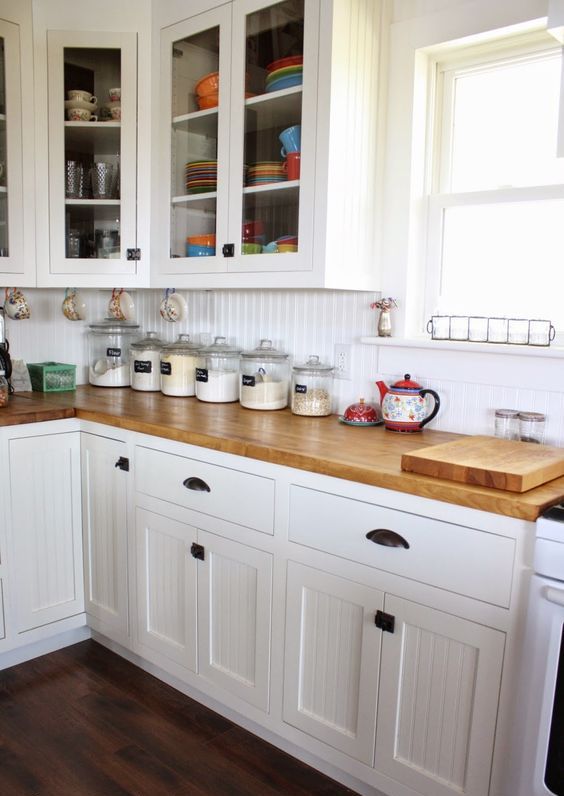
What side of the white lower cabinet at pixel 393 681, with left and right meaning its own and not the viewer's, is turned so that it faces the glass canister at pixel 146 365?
right

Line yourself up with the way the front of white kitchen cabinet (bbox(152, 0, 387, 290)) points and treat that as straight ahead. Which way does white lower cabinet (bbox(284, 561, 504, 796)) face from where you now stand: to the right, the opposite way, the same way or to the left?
the same way

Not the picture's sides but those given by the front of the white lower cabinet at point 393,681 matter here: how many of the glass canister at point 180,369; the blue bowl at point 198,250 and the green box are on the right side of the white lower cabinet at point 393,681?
3

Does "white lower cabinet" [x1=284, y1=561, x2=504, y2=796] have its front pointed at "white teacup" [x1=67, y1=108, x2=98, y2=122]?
no

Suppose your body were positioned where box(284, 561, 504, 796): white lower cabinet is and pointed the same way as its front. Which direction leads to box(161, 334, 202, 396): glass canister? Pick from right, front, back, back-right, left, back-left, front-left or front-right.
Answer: right

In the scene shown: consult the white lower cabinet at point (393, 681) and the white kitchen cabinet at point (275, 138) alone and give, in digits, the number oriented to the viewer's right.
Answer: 0

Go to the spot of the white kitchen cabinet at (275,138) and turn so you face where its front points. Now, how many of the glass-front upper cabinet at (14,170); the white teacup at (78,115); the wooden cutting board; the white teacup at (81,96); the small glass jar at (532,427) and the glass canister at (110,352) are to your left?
2

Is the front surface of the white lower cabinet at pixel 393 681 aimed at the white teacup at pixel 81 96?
no

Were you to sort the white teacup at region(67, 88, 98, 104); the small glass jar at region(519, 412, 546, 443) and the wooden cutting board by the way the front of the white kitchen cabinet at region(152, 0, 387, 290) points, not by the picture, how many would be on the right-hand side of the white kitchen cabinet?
1

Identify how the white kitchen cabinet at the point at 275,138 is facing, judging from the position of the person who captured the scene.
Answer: facing the viewer and to the left of the viewer

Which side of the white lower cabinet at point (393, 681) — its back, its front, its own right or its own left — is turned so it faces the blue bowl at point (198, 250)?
right

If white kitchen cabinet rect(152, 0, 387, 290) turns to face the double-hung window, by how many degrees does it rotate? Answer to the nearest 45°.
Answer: approximately 135° to its left

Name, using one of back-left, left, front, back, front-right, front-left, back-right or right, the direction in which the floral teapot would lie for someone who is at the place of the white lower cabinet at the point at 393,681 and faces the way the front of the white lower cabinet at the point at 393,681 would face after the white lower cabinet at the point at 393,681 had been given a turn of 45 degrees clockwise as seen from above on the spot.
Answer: right
